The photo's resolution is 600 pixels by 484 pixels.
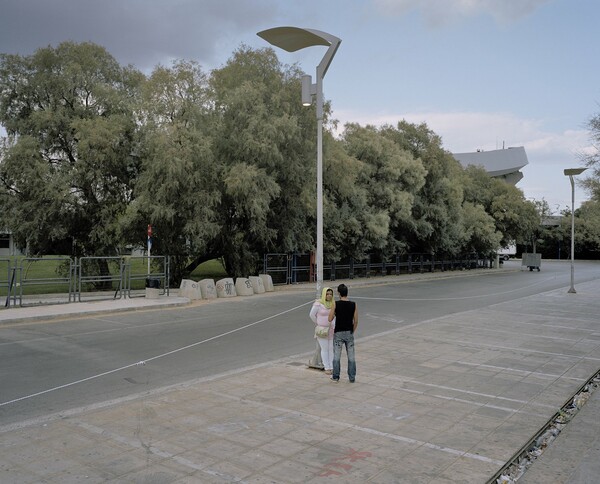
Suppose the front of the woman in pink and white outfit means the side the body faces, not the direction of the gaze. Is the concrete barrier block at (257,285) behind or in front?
behind

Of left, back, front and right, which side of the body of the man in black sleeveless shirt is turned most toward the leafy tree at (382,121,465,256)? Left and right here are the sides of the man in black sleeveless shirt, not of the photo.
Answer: front

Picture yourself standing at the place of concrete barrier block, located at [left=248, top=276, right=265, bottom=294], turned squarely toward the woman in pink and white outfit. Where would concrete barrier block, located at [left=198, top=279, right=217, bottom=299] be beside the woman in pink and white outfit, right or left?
right

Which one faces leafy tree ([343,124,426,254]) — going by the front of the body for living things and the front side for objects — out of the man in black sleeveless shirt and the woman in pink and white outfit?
the man in black sleeveless shirt

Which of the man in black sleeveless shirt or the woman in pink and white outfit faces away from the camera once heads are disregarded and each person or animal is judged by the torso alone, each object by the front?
the man in black sleeveless shirt

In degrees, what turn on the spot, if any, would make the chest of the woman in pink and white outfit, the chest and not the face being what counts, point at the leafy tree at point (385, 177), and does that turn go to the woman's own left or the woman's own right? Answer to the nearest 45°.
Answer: approximately 135° to the woman's own left

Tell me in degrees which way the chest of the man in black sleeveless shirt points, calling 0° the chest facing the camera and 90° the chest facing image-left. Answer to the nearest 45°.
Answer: approximately 180°

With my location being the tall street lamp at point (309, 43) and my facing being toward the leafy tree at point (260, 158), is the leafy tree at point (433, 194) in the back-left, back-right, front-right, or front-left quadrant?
front-right

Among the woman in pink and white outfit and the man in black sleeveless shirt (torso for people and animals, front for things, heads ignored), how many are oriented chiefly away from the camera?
1

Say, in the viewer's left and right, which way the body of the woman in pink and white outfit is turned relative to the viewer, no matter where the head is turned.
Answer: facing the viewer and to the right of the viewer

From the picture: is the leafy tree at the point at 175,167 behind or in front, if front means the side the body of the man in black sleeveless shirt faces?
in front

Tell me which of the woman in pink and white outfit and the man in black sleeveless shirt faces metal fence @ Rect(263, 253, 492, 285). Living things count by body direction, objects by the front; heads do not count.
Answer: the man in black sleeveless shirt
